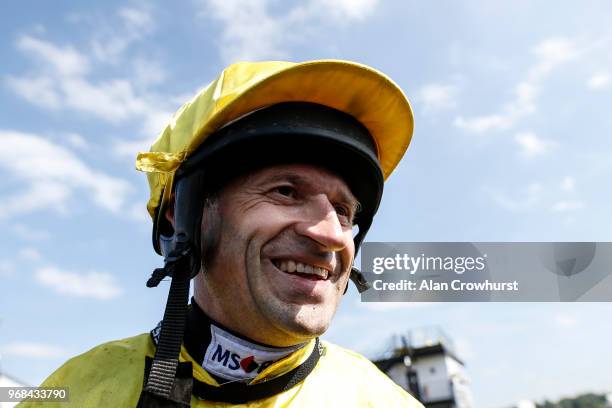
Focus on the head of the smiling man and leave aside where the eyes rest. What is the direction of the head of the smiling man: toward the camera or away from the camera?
toward the camera

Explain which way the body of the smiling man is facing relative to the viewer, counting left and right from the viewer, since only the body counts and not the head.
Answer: facing the viewer and to the right of the viewer
